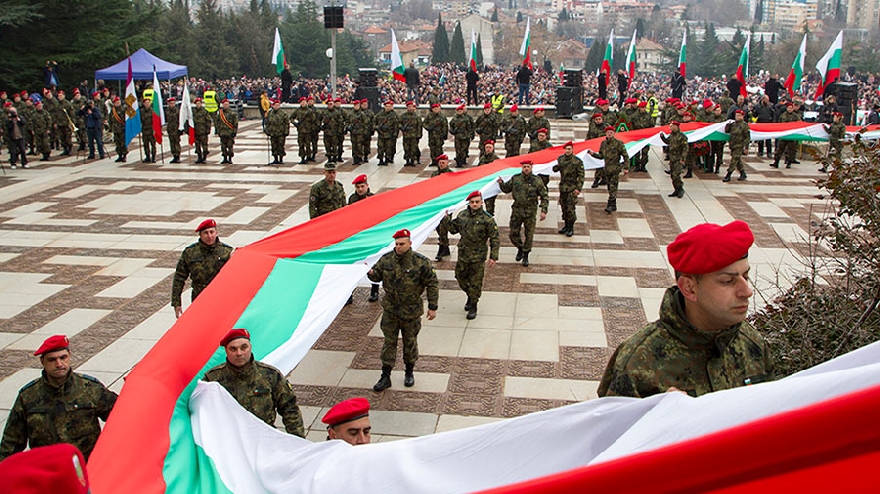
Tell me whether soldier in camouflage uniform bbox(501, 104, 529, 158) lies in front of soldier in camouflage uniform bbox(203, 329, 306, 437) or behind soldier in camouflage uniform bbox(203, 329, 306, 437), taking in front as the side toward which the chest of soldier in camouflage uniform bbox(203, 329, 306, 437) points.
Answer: behind

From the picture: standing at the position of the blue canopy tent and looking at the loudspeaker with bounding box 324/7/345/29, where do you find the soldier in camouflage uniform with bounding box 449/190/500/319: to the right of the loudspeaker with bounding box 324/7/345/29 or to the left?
right

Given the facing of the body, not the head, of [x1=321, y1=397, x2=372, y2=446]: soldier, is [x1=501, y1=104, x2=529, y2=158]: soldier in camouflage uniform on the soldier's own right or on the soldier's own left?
on the soldier's own left

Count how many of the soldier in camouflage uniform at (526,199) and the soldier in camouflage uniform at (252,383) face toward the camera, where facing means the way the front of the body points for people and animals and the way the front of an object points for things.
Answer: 2

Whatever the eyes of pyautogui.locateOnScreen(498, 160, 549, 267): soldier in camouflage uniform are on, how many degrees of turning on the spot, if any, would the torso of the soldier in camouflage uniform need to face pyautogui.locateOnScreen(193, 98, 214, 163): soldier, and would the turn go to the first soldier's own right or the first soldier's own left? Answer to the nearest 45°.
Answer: approximately 135° to the first soldier's own right

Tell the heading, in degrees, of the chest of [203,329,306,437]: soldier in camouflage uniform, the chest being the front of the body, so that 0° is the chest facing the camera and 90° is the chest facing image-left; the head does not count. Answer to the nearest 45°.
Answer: approximately 0°

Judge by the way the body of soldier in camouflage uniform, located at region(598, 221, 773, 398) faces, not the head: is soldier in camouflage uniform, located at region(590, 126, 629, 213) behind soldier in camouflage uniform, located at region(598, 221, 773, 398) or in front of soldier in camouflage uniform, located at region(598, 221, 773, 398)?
behind

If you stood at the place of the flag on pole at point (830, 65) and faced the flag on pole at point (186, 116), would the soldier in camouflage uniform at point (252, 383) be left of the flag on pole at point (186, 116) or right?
left

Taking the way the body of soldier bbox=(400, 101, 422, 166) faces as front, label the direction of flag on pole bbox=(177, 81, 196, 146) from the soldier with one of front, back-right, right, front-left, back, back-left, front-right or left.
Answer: right

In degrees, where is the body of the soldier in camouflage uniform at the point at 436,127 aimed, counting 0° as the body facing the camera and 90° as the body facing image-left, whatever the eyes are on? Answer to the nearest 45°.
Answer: approximately 0°

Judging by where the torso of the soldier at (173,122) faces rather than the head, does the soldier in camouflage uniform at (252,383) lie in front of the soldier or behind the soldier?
in front
